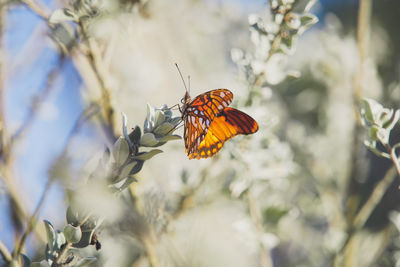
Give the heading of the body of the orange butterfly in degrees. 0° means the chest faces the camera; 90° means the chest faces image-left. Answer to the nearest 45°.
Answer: approximately 90°
